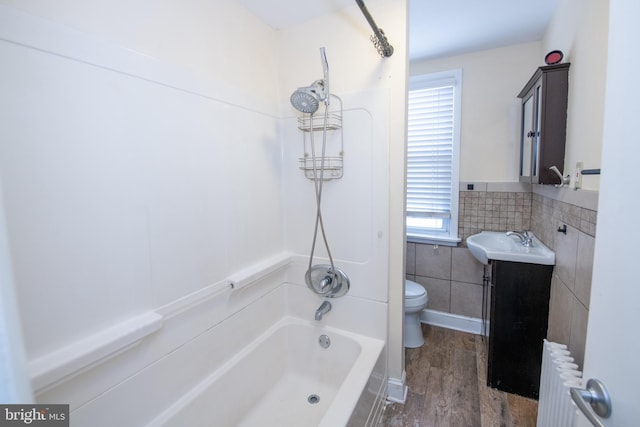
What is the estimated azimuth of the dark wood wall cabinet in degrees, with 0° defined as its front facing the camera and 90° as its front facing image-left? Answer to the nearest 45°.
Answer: approximately 90°

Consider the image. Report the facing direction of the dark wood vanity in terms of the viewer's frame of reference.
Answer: facing to the left of the viewer

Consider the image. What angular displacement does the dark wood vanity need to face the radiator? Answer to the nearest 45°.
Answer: approximately 90° to its left

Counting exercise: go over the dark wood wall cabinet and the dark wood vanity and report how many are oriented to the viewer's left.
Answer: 2

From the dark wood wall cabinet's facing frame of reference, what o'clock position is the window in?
The window is roughly at 1 o'clock from the dark wood wall cabinet.
